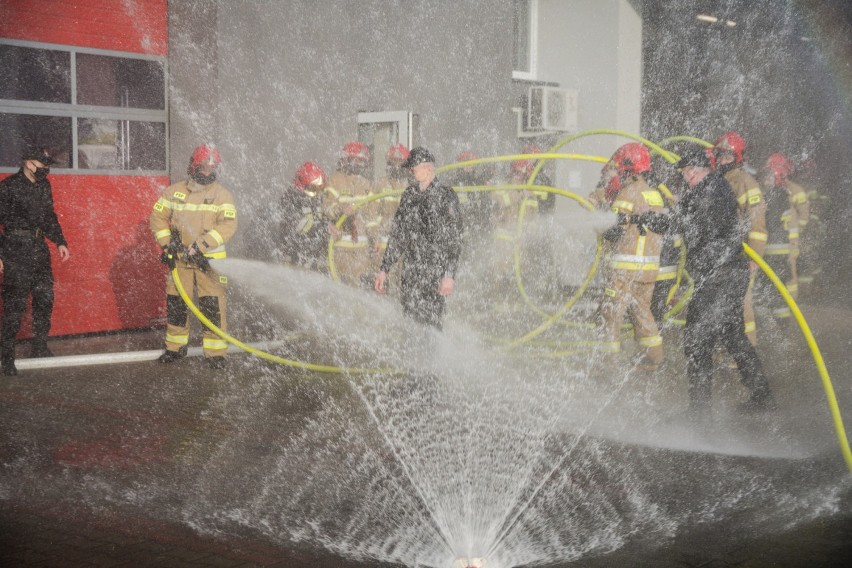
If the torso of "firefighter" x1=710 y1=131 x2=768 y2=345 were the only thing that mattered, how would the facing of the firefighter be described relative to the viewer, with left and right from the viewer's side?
facing the viewer and to the left of the viewer

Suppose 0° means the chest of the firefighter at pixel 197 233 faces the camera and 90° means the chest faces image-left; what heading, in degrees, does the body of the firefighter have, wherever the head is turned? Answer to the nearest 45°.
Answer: approximately 0°

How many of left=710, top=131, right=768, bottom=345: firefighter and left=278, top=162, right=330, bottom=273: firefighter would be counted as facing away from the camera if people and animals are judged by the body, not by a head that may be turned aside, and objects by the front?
0

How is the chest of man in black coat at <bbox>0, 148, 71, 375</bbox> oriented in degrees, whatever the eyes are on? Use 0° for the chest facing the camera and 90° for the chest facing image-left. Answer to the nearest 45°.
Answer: approximately 315°

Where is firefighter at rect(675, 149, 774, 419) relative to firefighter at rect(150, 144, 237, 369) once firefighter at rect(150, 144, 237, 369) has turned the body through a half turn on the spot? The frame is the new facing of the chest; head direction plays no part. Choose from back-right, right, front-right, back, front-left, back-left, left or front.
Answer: back-right

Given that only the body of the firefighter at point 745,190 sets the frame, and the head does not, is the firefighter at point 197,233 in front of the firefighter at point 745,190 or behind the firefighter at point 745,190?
in front

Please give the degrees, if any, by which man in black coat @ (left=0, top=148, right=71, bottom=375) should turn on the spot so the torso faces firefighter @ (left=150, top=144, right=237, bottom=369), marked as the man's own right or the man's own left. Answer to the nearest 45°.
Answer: approximately 45° to the man's own left

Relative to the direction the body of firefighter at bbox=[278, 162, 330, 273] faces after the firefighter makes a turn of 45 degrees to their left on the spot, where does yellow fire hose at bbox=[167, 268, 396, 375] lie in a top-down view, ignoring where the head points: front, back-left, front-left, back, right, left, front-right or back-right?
right

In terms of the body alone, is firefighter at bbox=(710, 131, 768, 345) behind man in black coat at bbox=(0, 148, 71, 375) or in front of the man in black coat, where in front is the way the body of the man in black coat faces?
in front

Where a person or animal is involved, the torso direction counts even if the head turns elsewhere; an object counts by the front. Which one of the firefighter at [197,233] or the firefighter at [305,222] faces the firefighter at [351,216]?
the firefighter at [305,222]

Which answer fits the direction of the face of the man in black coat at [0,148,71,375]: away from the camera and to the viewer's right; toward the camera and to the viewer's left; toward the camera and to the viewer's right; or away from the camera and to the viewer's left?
toward the camera and to the viewer's right

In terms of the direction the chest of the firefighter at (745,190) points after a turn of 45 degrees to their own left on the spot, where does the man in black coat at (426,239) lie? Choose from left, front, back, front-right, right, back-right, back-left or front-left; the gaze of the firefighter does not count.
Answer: front-right

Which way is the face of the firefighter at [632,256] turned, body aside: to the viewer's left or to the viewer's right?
to the viewer's left

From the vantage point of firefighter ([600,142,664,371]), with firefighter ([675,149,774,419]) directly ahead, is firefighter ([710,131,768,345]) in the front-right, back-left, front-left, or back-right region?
back-left
